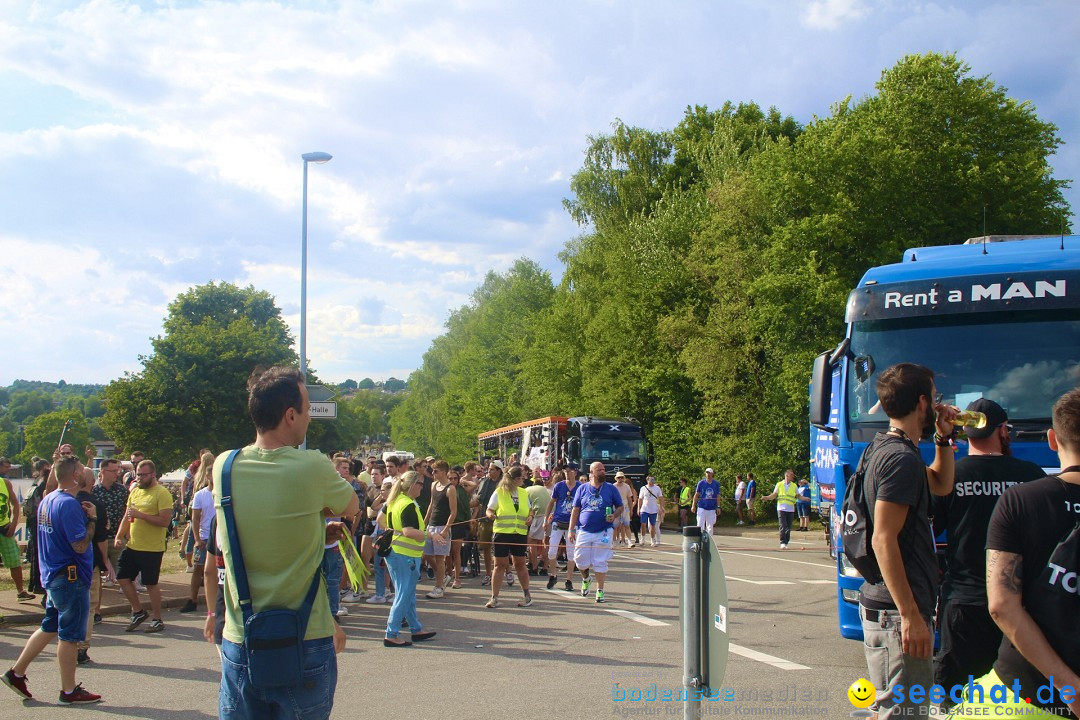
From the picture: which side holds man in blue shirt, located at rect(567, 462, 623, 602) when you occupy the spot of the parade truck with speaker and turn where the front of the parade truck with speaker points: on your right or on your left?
on your right

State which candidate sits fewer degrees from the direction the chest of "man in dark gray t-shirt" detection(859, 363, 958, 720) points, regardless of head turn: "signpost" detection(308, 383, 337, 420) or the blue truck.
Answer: the blue truck

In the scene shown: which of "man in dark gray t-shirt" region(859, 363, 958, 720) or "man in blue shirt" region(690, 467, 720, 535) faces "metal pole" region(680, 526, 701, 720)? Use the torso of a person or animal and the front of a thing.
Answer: the man in blue shirt

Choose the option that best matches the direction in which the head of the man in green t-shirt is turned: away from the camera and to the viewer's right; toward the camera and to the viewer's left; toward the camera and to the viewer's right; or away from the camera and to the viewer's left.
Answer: away from the camera and to the viewer's right

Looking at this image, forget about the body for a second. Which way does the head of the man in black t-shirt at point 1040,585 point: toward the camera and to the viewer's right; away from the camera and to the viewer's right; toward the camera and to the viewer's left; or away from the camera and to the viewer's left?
away from the camera and to the viewer's left

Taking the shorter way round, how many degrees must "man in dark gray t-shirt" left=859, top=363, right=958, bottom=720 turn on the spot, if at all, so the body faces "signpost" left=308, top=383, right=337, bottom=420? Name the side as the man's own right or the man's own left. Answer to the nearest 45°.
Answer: approximately 135° to the man's own left

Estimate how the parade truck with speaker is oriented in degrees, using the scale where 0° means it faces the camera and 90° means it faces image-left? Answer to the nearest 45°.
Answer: approximately 315°

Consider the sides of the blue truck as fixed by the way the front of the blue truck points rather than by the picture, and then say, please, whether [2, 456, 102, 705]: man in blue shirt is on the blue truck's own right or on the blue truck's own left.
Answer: on the blue truck's own right

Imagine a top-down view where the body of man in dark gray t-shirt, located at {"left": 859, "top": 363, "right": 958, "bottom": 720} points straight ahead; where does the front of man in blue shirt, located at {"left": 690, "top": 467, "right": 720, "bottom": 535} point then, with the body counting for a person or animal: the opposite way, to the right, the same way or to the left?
to the right

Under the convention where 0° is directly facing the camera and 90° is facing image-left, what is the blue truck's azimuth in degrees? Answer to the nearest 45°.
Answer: approximately 0°
